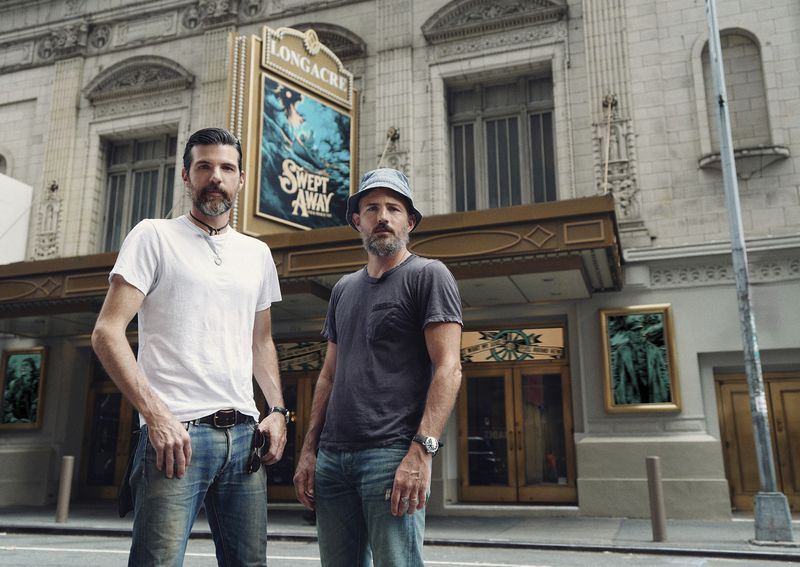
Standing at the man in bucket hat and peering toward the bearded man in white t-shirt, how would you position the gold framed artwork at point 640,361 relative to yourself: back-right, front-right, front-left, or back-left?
back-right

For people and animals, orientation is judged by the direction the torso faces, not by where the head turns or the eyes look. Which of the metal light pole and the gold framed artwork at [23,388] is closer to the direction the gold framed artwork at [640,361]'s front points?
the metal light pole

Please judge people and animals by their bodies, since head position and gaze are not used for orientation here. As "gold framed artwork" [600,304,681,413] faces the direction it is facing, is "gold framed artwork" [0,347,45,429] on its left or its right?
on its right

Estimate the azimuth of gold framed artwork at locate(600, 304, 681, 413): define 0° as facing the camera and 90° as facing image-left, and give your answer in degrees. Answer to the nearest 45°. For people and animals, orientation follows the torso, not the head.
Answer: approximately 0°

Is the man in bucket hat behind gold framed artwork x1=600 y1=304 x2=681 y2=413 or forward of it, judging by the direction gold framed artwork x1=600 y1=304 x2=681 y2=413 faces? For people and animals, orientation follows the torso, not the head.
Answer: forward

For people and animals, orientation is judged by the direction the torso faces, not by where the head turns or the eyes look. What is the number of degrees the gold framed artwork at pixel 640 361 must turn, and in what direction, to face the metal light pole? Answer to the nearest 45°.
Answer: approximately 45° to its left

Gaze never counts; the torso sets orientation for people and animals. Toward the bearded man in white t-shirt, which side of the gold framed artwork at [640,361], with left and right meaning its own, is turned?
front
